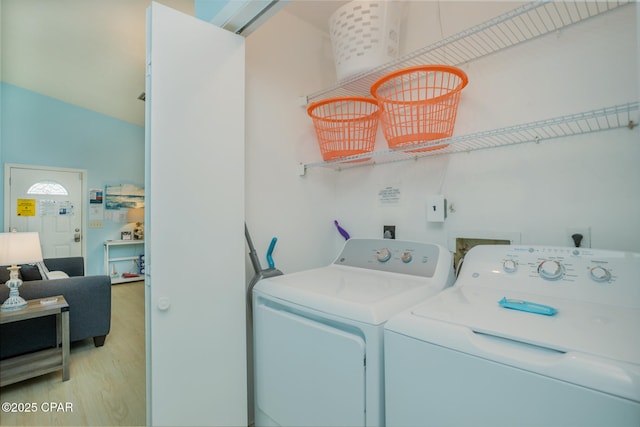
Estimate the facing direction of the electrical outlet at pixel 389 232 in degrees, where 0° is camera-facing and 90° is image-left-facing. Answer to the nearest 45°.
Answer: approximately 0°

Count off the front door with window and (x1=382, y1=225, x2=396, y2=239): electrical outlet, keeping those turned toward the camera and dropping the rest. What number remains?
2

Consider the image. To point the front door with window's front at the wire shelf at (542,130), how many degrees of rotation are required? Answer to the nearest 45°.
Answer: approximately 45° to its left

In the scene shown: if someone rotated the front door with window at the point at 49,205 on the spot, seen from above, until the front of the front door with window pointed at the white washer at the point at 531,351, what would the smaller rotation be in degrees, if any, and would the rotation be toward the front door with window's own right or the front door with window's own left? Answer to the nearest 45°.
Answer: approximately 45° to the front door with window's own left

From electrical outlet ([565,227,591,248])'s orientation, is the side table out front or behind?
out front

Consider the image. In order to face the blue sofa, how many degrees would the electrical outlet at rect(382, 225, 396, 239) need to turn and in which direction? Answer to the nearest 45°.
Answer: approximately 45° to its right

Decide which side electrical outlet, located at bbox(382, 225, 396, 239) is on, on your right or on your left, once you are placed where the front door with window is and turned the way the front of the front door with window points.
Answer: on your left
